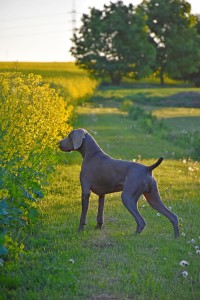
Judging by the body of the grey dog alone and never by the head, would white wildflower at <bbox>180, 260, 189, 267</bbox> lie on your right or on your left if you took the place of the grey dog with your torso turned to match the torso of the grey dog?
on your left

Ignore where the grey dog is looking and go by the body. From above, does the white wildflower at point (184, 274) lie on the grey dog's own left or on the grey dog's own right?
on the grey dog's own left

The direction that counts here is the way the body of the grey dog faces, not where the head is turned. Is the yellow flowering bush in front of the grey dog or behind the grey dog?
in front

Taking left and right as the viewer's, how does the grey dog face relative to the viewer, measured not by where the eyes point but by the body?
facing to the left of the viewer

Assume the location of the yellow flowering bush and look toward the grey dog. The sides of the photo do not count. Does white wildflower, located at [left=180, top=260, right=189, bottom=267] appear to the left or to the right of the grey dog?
right

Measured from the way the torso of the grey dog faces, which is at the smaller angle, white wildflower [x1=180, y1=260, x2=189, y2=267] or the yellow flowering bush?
the yellow flowering bush

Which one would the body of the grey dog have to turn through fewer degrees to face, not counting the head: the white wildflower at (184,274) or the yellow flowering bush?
the yellow flowering bush
